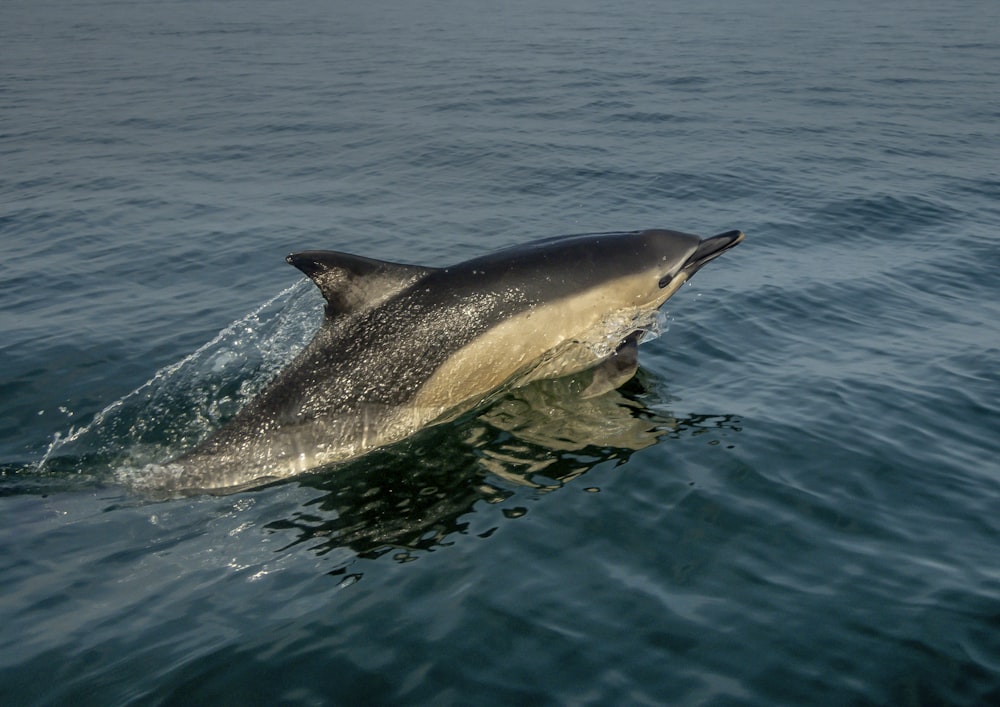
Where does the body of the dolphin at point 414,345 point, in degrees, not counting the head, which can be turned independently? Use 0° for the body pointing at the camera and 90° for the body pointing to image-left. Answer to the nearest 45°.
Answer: approximately 270°
